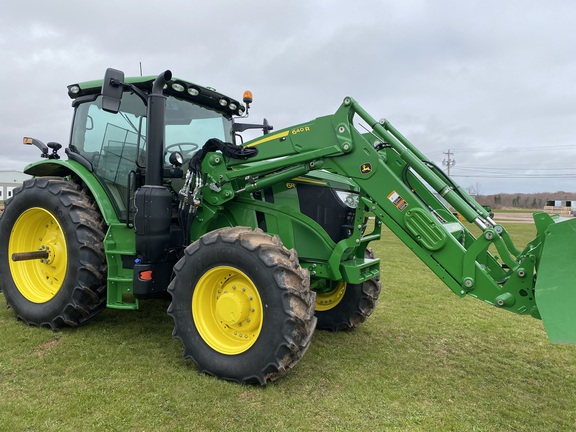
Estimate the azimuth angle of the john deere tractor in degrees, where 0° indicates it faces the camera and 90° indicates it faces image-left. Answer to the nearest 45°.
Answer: approximately 315°
